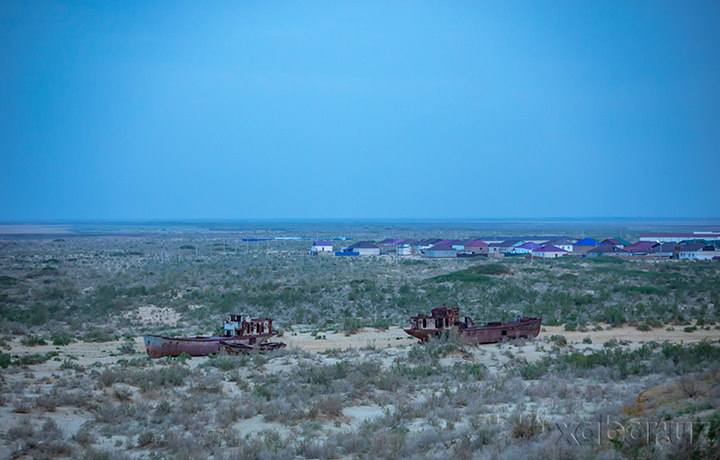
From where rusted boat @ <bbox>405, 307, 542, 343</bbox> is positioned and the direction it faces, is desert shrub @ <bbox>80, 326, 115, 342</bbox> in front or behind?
behind

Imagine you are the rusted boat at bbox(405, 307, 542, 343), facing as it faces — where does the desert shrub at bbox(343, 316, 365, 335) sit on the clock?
The desert shrub is roughly at 7 o'clock from the rusted boat.

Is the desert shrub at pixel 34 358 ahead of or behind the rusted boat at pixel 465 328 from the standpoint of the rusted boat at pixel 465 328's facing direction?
behind

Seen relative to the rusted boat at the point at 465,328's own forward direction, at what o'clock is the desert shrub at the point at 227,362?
The desert shrub is roughly at 5 o'clock from the rusted boat.

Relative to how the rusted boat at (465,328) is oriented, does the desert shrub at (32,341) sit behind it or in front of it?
behind

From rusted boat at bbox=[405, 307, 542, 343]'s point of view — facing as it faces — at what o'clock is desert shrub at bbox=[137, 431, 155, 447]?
The desert shrub is roughly at 4 o'clock from the rusted boat.

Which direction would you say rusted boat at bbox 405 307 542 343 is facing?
to the viewer's right

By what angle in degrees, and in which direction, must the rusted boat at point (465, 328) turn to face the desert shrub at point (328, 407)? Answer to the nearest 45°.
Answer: approximately 90° to its right

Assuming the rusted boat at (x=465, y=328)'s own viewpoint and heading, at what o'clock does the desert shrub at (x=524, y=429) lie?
The desert shrub is roughly at 3 o'clock from the rusted boat.

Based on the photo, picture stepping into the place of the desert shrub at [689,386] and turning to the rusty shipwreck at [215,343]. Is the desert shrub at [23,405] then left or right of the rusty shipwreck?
left

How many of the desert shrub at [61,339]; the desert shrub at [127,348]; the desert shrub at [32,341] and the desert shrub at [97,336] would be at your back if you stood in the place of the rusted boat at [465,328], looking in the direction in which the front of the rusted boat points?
4

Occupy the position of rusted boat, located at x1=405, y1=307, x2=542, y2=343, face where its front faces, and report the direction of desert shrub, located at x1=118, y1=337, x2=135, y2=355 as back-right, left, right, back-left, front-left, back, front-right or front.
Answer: back

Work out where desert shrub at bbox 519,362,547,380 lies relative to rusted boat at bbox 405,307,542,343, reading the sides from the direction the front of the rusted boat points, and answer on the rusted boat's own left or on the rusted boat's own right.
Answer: on the rusted boat's own right

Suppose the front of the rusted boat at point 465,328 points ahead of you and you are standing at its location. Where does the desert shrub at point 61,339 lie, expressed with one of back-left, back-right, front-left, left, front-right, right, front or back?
back

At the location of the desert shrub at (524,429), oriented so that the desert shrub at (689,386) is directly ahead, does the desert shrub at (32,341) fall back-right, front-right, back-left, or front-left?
back-left
